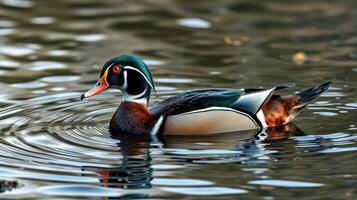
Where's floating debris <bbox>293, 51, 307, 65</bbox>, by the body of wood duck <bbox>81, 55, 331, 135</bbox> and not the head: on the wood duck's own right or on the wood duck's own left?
on the wood duck's own right

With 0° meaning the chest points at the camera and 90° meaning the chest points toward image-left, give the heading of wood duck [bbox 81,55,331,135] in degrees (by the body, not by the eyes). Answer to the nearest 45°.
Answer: approximately 90°
